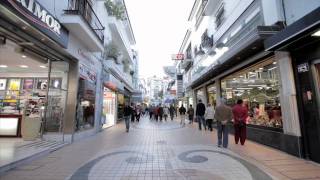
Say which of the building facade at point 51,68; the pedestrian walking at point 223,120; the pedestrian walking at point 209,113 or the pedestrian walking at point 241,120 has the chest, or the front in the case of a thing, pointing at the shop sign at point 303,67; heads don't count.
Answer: the building facade

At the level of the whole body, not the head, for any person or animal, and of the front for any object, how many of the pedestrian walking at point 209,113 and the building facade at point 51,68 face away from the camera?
1

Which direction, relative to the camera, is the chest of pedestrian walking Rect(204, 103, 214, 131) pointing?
away from the camera

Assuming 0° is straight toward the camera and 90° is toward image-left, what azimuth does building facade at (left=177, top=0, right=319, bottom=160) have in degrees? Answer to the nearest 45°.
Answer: approximately 45°

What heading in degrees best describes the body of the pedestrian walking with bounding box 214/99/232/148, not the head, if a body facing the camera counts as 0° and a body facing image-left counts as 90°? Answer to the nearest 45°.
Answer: approximately 180°

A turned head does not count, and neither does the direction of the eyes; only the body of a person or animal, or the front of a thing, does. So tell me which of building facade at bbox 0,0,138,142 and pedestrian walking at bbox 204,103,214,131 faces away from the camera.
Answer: the pedestrian walking

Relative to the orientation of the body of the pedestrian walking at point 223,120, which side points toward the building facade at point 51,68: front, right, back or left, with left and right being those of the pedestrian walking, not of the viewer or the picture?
left

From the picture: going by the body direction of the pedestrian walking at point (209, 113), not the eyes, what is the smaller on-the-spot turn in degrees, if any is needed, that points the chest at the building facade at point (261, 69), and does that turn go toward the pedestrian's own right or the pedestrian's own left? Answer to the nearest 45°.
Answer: approximately 135° to the pedestrian's own right
